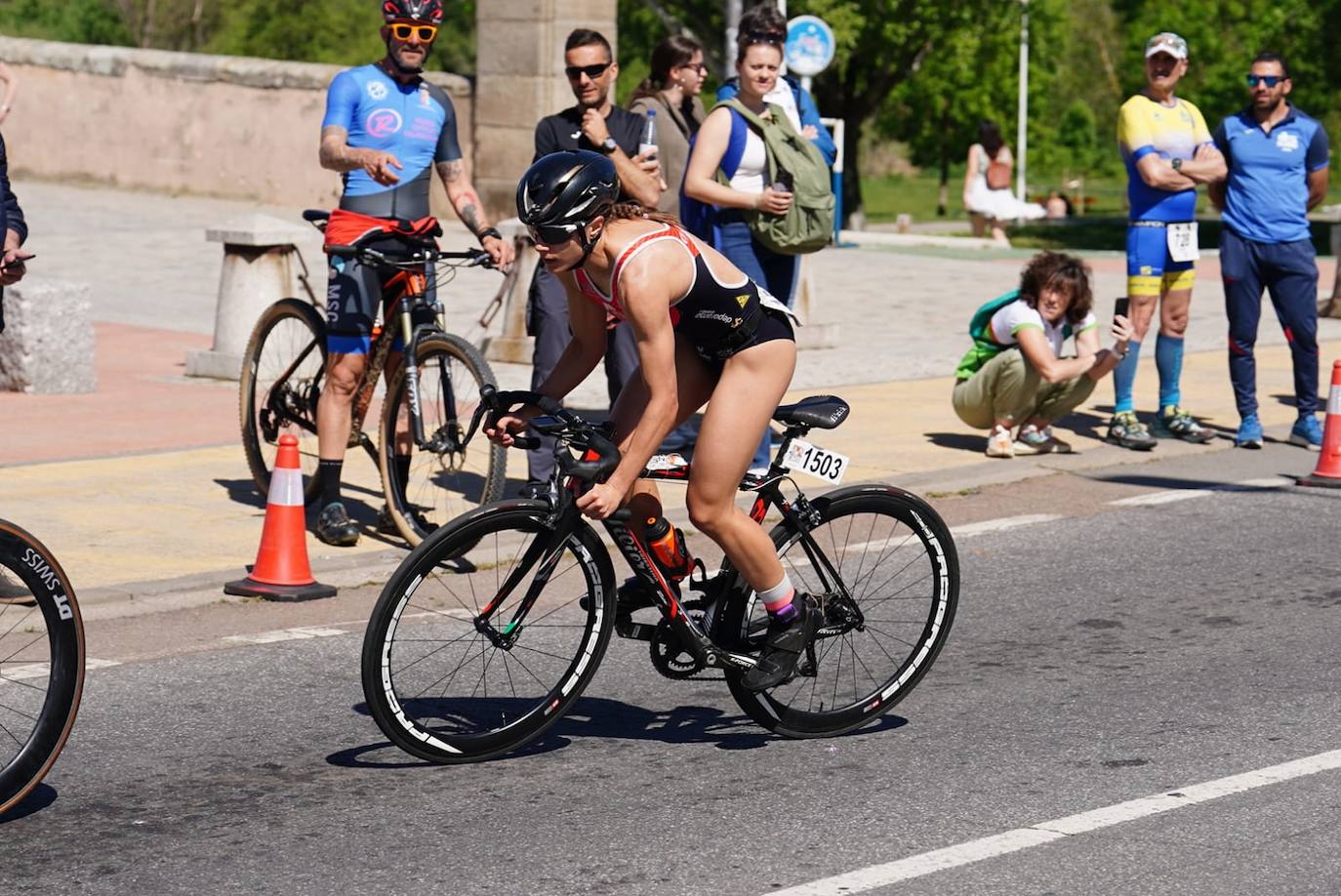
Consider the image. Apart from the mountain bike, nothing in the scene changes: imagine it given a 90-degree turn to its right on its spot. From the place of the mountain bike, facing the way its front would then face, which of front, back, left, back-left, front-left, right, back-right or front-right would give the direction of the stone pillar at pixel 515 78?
back-right

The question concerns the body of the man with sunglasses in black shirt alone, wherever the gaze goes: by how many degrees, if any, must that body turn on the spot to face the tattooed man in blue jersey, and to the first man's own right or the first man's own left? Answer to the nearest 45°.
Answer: approximately 90° to the first man's own right

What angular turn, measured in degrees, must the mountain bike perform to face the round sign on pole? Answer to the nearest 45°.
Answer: approximately 135° to its left

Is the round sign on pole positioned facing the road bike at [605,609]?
yes

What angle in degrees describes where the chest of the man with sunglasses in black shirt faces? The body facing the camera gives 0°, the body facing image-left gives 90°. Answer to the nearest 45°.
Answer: approximately 0°

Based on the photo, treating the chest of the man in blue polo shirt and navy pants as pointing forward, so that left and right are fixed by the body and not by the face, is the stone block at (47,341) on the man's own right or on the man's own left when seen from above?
on the man's own right

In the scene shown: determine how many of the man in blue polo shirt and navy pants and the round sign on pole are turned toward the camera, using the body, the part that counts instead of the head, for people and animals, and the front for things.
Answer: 2

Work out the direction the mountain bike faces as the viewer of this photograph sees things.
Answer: facing the viewer and to the right of the viewer

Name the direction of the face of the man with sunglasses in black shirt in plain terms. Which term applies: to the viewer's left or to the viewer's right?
to the viewer's left
